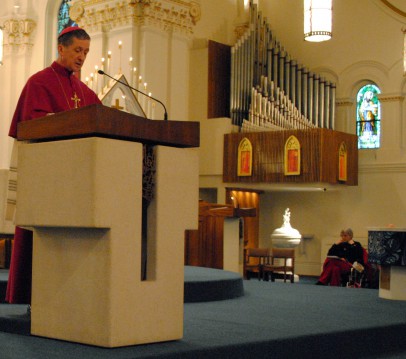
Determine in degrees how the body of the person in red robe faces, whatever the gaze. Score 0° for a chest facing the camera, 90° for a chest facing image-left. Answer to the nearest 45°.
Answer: approximately 315°

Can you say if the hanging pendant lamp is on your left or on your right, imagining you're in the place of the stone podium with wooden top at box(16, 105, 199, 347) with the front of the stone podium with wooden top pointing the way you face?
on your left

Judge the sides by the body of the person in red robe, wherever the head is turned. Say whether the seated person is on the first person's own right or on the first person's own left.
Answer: on the first person's own left

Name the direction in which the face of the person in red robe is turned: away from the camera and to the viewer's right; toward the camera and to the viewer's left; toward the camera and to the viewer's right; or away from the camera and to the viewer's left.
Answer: toward the camera and to the viewer's right

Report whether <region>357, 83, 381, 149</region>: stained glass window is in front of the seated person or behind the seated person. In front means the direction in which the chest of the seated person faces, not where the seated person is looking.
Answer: behind

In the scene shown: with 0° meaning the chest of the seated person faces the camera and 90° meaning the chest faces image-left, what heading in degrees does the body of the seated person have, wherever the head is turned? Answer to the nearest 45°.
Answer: approximately 45°

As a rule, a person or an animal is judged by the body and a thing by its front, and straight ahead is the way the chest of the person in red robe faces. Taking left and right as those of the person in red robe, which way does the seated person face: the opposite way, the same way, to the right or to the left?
to the right

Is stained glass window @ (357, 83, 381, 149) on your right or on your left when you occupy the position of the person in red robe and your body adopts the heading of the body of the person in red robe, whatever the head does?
on your left

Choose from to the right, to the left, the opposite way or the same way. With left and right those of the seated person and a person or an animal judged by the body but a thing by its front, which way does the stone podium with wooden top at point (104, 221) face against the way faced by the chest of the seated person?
to the left

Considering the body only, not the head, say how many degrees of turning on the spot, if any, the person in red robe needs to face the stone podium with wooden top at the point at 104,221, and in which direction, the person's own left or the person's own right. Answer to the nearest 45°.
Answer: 0° — they already face it

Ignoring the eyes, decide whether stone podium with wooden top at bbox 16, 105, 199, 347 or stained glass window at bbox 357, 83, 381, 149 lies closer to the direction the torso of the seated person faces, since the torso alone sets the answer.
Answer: the stone podium with wooden top

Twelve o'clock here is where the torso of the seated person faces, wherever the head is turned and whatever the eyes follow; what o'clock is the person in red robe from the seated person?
The person in red robe is roughly at 11 o'clock from the seated person.
